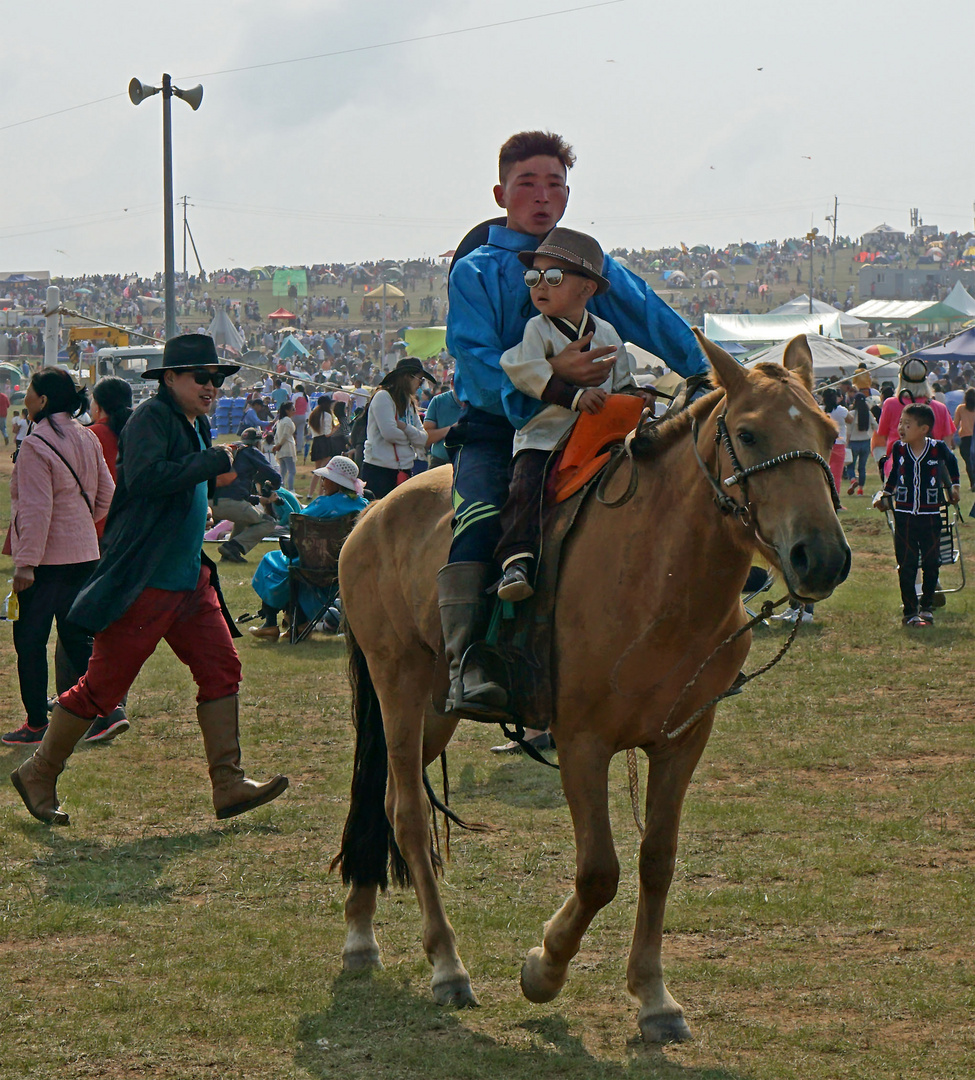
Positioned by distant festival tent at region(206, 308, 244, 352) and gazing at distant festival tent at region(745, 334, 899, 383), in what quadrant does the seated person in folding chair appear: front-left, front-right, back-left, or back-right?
front-right

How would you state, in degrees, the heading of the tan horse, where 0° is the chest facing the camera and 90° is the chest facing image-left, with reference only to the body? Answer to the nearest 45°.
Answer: approximately 315°

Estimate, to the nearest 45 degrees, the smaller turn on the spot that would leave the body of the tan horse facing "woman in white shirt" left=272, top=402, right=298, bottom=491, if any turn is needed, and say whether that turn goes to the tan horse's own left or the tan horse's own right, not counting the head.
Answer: approximately 135° to the tan horse's own left

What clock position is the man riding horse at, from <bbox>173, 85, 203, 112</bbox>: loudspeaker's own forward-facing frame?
The man riding horse is roughly at 3 o'clock from the loudspeaker.

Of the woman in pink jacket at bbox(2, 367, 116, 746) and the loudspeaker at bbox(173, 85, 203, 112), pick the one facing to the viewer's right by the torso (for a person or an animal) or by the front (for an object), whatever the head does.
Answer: the loudspeaker

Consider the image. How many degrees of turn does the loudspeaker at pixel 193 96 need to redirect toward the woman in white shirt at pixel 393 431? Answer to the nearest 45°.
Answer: approximately 90° to its right

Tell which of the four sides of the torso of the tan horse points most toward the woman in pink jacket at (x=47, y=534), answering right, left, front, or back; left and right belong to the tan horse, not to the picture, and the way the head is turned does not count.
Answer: back

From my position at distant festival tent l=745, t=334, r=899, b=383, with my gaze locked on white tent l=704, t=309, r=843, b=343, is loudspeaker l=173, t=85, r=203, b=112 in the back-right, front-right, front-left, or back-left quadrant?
back-left

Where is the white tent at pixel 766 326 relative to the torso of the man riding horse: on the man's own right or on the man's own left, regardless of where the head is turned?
on the man's own left

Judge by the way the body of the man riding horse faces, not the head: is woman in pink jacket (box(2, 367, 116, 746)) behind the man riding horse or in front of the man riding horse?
behind

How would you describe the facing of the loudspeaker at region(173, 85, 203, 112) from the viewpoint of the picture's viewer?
facing to the right of the viewer

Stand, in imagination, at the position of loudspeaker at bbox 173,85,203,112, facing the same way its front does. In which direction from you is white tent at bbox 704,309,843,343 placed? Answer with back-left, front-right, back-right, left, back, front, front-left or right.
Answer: front-left

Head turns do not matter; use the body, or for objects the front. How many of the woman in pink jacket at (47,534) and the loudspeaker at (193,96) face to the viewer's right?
1
